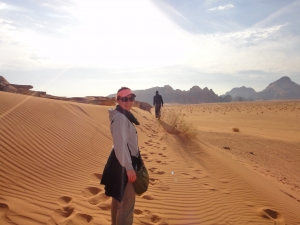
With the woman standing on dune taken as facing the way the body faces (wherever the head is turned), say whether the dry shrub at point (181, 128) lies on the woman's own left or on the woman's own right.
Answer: on the woman's own left
